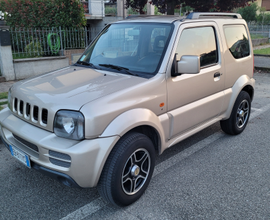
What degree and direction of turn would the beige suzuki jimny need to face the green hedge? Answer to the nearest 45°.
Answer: approximately 135° to its right

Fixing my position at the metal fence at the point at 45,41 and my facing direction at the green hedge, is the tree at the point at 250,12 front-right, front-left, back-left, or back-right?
front-right

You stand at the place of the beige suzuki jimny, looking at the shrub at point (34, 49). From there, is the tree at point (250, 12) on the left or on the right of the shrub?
right

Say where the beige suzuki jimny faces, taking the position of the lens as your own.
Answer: facing the viewer and to the left of the viewer

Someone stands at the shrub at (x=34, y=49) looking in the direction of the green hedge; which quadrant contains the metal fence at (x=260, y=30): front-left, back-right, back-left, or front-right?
front-right

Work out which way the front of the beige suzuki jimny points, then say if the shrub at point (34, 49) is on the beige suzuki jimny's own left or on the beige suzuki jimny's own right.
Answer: on the beige suzuki jimny's own right

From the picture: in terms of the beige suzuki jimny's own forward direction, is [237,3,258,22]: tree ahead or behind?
behind

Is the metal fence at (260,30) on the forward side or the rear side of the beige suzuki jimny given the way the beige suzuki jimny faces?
on the rear side

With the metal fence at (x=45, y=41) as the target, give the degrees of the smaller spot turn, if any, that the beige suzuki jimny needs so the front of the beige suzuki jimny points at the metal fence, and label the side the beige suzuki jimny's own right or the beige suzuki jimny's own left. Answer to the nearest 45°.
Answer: approximately 135° to the beige suzuki jimny's own right
